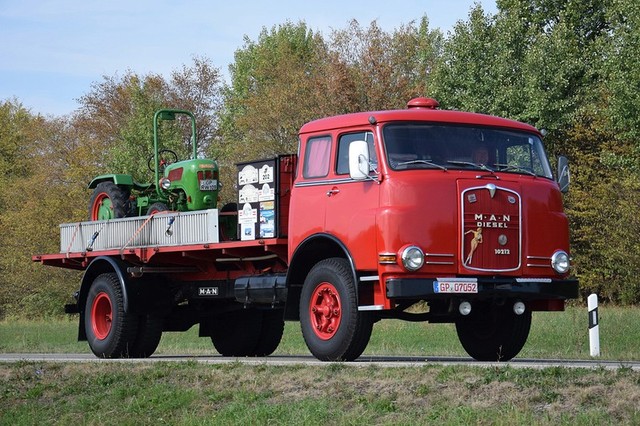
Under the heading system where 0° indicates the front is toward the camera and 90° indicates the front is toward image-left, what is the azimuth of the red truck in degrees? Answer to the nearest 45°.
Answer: approximately 315°

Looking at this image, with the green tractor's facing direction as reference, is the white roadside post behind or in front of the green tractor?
in front

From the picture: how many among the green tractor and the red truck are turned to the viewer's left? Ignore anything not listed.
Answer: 0

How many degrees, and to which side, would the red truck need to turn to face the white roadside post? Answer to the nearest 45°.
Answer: approximately 90° to its left

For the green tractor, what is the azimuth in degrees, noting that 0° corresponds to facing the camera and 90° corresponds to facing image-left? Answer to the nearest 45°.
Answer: approximately 315°

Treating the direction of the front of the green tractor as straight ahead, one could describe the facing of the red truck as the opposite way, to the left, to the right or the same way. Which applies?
the same way
